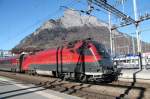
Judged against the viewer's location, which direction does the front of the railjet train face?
facing the viewer and to the right of the viewer
